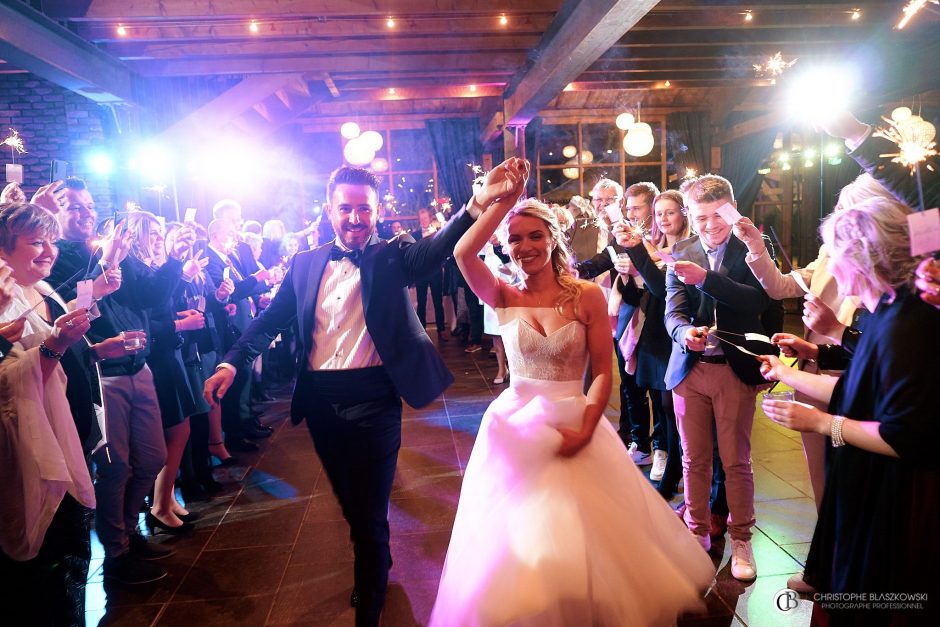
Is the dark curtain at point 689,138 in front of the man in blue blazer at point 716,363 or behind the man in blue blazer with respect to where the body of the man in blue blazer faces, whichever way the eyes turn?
behind

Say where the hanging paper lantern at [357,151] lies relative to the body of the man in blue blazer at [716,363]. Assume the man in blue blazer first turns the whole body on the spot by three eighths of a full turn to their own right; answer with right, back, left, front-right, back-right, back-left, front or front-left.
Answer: front

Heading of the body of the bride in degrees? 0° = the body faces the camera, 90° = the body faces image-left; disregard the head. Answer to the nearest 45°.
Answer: approximately 0°

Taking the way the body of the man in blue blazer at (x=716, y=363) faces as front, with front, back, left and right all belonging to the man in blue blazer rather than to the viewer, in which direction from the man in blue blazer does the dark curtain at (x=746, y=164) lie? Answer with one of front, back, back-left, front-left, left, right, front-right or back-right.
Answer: back

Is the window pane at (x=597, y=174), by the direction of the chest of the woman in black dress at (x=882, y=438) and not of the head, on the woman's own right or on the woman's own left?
on the woman's own right

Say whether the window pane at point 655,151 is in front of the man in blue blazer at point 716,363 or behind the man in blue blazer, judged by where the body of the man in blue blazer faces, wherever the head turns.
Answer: behind

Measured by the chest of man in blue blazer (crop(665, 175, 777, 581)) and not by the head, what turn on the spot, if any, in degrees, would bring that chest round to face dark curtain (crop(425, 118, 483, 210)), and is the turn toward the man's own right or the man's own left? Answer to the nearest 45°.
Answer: approximately 135° to the man's own right

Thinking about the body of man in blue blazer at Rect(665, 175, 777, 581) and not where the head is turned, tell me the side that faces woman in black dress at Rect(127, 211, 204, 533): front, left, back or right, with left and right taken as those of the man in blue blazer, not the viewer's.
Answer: right

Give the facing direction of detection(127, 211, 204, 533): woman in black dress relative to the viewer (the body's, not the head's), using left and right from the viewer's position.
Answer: facing to the right of the viewer

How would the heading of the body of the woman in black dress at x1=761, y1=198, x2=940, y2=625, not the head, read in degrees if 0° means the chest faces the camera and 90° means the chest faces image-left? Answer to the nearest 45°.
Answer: approximately 90°

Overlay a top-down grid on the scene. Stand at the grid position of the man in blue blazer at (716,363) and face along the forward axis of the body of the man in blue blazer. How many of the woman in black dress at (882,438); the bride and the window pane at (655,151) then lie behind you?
1

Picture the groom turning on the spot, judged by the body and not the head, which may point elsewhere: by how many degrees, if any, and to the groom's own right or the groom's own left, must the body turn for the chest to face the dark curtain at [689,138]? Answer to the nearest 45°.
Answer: approximately 135° to the groom's own left
